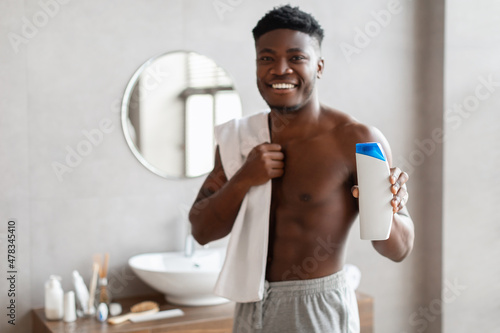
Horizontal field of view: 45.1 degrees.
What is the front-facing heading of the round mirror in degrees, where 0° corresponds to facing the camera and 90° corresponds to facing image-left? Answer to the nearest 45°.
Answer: approximately 0°

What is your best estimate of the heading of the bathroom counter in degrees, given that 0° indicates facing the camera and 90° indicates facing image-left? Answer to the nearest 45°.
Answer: approximately 0°

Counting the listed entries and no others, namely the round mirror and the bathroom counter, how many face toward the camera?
2
